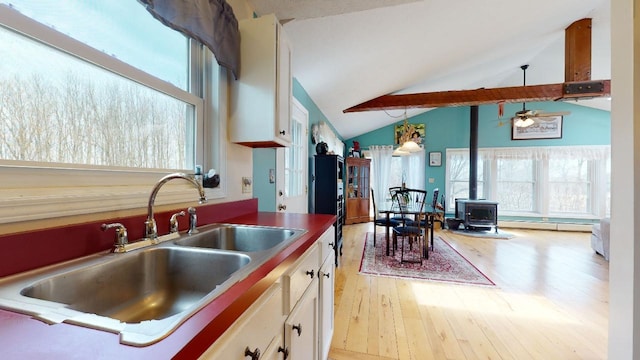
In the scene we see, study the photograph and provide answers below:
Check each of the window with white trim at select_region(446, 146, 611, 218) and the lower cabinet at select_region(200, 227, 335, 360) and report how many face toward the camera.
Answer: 1

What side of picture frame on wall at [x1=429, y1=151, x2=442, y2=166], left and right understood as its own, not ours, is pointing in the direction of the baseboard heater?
left

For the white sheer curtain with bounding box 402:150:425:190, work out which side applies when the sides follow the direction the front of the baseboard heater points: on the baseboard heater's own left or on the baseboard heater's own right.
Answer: on the baseboard heater's own right

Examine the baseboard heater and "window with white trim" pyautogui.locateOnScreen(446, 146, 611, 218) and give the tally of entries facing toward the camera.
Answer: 2

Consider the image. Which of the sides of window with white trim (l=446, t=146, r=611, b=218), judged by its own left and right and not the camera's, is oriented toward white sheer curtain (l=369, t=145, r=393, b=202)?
right

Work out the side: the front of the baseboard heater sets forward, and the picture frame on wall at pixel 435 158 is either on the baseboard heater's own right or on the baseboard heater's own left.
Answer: on the baseboard heater's own right

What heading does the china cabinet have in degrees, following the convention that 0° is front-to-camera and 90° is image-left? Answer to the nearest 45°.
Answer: approximately 315°

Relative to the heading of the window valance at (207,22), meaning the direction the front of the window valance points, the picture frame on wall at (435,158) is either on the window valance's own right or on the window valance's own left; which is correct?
on the window valance's own left

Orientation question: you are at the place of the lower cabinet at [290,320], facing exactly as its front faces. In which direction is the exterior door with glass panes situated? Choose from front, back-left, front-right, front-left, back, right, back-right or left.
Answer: left

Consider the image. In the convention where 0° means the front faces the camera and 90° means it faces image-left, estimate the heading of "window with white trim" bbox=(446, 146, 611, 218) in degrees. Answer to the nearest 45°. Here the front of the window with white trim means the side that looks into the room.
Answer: approximately 0°

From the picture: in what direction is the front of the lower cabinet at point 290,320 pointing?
to the viewer's right

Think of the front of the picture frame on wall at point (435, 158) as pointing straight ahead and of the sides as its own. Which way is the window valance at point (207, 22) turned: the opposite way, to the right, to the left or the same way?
to the left

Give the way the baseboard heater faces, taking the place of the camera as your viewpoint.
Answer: facing the viewer
